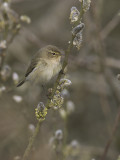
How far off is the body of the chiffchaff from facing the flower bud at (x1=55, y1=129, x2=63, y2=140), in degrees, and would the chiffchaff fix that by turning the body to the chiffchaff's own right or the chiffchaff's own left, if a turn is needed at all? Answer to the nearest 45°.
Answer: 0° — it already faces it

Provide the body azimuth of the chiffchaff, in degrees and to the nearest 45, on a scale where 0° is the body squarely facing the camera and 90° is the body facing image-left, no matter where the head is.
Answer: approximately 315°

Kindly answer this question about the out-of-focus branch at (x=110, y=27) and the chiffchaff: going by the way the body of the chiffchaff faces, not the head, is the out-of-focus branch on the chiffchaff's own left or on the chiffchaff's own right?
on the chiffchaff's own left

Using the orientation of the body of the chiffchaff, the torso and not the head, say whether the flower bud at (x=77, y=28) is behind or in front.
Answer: in front
